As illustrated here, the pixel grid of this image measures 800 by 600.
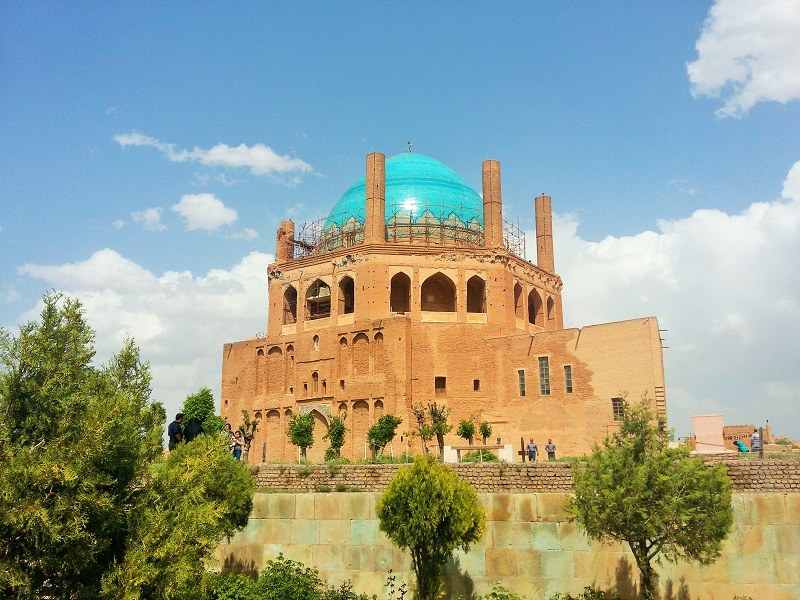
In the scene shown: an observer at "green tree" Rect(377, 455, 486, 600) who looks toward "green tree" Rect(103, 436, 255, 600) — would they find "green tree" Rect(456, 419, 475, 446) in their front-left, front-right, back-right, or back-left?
back-right

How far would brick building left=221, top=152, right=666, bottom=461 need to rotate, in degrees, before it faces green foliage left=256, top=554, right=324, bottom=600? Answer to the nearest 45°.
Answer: approximately 45° to its left

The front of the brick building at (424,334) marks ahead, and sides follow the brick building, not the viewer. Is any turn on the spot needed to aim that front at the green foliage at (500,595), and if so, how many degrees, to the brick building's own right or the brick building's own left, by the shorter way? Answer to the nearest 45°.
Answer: approximately 45° to the brick building's own left

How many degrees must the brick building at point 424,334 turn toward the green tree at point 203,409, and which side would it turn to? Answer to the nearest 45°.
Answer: approximately 45° to its right

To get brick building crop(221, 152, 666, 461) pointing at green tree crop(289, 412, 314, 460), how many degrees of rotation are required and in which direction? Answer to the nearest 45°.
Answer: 0° — it already faces it

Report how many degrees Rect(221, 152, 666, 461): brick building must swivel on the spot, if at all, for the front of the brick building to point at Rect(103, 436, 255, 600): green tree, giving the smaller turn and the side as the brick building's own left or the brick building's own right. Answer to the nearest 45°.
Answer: approximately 45° to the brick building's own left

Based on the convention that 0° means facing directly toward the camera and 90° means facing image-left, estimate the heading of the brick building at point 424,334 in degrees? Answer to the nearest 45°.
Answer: approximately 45°

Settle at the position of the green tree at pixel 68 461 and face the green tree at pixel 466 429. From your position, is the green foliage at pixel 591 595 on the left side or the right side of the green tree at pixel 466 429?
right
